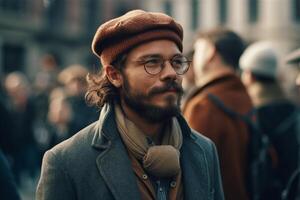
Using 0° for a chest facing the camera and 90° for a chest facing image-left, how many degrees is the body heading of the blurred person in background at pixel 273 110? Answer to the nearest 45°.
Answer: approximately 135°

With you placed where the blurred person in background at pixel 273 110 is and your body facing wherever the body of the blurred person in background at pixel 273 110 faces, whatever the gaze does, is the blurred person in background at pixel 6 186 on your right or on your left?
on your left

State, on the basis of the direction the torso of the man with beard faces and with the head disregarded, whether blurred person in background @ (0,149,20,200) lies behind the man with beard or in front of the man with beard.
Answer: behind

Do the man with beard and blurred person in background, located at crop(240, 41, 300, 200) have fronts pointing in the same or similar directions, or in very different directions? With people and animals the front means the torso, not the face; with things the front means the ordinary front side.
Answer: very different directions

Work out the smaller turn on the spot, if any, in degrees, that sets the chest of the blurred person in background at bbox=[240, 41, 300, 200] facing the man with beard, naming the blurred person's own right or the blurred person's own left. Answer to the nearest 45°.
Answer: approximately 135° to the blurred person's own left

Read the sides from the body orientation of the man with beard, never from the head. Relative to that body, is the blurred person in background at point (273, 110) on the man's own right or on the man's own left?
on the man's own left

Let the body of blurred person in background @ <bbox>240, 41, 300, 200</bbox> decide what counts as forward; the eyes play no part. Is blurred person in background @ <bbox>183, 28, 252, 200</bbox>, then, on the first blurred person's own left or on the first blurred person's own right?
on the first blurred person's own left

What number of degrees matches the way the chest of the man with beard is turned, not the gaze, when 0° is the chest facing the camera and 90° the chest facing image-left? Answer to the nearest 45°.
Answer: approximately 315°
